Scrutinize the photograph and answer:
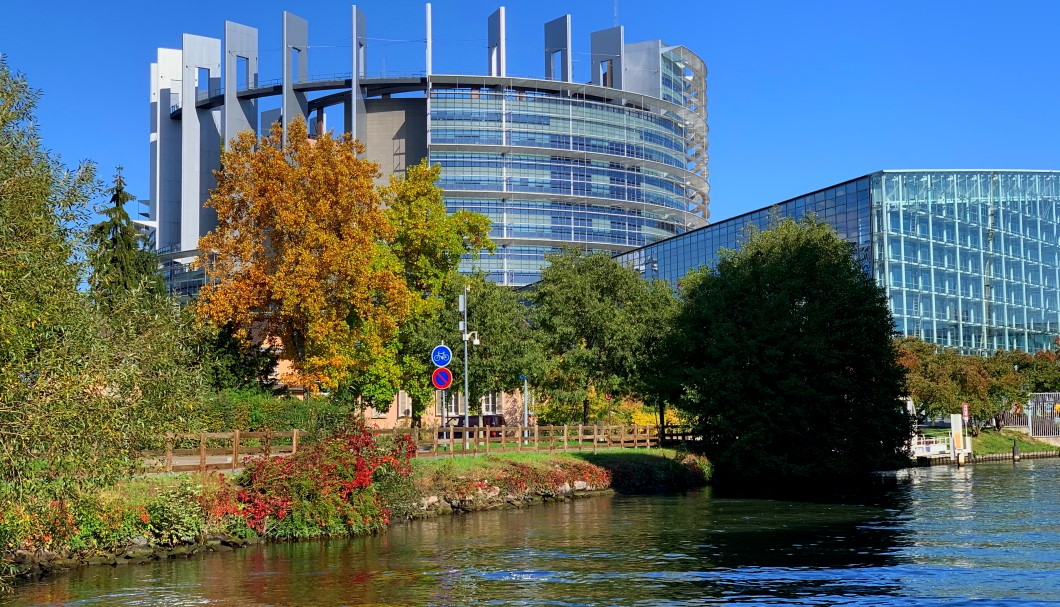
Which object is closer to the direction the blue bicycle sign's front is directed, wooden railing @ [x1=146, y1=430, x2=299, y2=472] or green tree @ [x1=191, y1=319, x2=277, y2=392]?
the wooden railing

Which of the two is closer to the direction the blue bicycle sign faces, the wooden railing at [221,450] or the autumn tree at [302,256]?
the wooden railing

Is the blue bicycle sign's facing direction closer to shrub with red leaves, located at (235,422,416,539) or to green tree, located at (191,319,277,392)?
the shrub with red leaves

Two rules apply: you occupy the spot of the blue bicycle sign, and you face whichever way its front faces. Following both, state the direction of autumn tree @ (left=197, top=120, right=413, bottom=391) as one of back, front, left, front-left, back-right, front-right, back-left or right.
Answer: back-right

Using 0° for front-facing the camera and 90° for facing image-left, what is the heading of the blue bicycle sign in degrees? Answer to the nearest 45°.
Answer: approximately 0°

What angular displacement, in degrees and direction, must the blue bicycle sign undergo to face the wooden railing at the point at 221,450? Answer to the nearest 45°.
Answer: approximately 45° to its right
